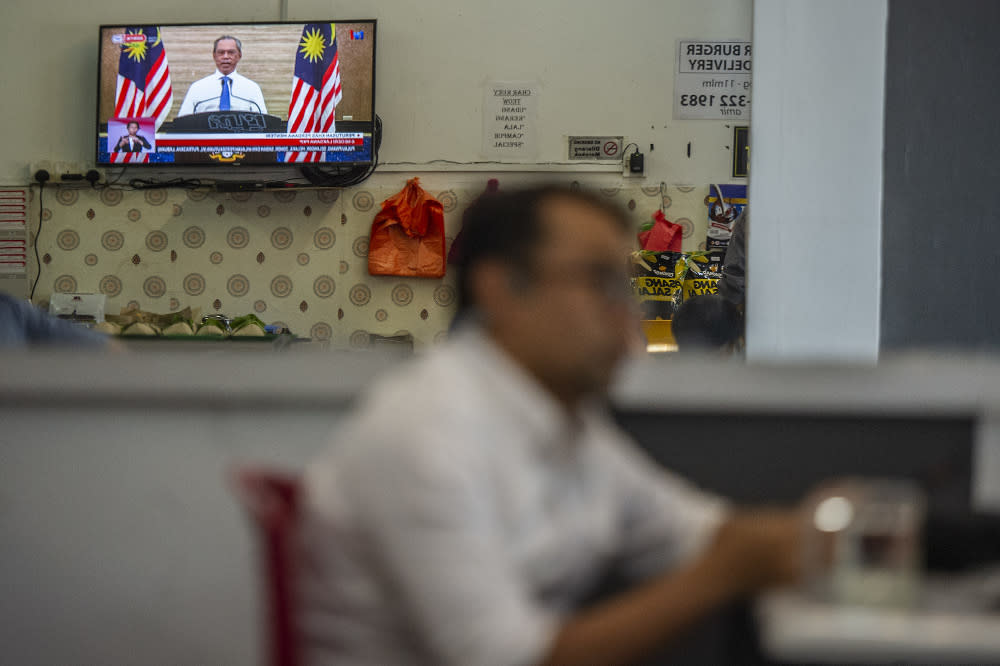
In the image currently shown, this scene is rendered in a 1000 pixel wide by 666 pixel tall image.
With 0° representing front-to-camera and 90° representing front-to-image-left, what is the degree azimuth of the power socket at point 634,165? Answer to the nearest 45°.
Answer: approximately 0°

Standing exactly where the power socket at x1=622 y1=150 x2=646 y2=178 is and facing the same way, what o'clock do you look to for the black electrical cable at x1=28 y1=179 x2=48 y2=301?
The black electrical cable is roughly at 3 o'clock from the power socket.

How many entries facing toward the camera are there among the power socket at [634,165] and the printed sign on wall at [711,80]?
2

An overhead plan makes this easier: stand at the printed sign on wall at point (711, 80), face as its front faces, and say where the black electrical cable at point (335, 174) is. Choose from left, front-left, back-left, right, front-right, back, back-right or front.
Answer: right

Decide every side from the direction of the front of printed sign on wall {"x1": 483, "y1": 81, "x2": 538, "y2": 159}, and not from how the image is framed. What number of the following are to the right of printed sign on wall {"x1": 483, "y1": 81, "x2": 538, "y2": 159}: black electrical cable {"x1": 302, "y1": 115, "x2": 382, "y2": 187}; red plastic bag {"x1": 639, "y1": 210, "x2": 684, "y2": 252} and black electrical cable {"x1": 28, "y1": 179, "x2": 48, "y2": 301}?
2

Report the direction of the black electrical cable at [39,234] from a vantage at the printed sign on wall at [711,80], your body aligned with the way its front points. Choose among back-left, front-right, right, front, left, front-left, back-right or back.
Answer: right

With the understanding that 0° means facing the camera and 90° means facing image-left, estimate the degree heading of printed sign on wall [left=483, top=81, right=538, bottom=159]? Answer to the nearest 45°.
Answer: approximately 0°

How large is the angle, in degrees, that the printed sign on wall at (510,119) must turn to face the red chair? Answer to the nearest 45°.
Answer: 0° — it already faces it

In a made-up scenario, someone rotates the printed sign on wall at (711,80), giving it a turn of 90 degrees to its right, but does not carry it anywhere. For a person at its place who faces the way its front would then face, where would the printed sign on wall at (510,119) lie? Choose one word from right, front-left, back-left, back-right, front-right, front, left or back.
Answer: front

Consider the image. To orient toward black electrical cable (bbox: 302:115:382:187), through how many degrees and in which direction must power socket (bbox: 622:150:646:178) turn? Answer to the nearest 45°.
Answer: approximately 90° to its right
